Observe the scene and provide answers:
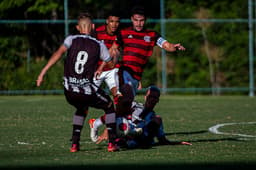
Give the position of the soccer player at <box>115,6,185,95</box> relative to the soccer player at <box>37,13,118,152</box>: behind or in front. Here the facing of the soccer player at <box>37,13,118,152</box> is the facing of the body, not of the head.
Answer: in front

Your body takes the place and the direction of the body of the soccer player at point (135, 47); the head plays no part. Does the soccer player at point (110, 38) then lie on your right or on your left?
on your right

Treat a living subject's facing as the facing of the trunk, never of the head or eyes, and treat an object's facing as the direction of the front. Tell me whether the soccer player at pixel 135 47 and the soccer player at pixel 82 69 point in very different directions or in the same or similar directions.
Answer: very different directions

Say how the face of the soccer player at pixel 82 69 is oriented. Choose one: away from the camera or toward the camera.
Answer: away from the camera

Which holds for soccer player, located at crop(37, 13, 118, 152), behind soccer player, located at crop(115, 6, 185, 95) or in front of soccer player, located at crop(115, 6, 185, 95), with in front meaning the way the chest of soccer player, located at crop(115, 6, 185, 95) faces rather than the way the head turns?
in front

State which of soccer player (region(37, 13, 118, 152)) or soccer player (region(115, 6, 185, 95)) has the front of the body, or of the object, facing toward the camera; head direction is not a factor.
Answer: soccer player (region(115, 6, 185, 95))

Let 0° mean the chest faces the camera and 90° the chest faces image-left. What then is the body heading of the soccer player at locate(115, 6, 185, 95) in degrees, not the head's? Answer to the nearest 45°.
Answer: approximately 0°

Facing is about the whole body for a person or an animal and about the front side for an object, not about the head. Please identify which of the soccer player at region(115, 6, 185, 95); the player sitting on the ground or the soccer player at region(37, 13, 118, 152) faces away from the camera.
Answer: the soccer player at region(37, 13, 118, 152)

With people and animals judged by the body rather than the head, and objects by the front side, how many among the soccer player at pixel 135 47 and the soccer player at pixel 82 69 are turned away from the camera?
1

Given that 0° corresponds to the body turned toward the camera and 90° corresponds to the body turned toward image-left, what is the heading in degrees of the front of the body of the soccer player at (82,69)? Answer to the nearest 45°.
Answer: approximately 180°
